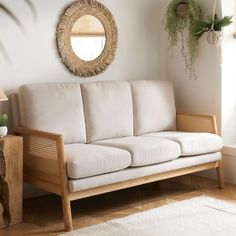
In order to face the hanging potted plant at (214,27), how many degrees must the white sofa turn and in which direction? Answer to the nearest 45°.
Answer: approximately 90° to its left

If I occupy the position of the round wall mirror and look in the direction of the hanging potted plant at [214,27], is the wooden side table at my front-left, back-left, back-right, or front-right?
back-right

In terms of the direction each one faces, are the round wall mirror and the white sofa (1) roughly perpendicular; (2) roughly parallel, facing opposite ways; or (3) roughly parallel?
roughly parallel

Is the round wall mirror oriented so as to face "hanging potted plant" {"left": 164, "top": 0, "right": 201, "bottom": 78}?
no

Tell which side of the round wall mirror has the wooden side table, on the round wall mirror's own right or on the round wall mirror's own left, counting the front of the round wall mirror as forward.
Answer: on the round wall mirror's own right

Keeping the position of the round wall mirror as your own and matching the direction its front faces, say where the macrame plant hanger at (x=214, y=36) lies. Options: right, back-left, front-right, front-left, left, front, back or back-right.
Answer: front-left

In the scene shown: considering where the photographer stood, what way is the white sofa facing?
facing the viewer and to the right of the viewer
